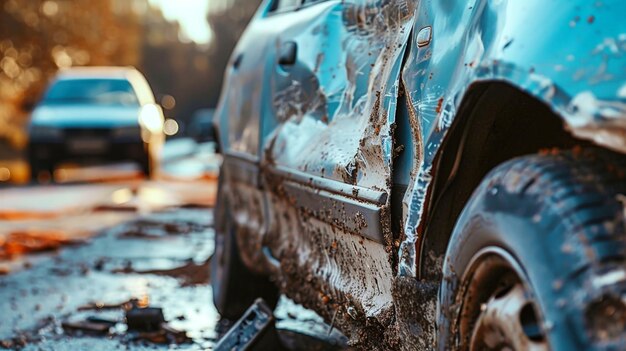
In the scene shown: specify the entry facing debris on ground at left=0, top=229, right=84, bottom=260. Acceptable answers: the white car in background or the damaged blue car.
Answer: the white car in background

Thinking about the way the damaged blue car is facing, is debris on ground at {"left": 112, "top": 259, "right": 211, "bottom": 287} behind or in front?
behind

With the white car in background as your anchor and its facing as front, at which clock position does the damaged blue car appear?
The damaged blue car is roughly at 12 o'clock from the white car in background.

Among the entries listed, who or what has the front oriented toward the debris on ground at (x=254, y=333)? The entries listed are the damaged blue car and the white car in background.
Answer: the white car in background

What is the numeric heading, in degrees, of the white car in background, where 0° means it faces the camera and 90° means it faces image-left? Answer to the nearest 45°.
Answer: approximately 0°

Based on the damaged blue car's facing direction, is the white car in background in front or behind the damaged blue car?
behind

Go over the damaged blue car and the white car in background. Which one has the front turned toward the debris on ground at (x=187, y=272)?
the white car in background

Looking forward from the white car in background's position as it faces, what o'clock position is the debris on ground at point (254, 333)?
The debris on ground is roughly at 12 o'clock from the white car in background.

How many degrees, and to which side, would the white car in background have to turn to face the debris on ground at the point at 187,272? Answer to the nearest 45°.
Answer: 0° — it already faces it
